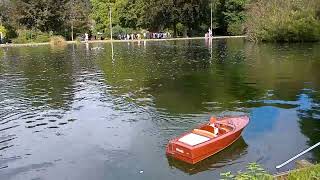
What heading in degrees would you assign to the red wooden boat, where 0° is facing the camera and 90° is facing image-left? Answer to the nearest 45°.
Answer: approximately 225°
